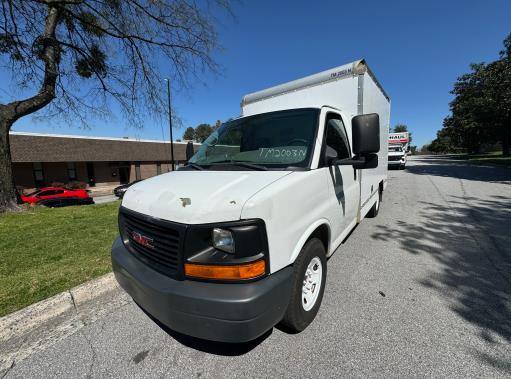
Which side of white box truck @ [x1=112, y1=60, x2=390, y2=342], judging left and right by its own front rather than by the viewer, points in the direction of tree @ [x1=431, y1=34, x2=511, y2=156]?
back

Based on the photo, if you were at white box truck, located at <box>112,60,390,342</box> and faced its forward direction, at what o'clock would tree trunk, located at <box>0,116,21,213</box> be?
The tree trunk is roughly at 3 o'clock from the white box truck.

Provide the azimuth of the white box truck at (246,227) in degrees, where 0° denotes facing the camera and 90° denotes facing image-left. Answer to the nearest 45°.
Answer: approximately 45°

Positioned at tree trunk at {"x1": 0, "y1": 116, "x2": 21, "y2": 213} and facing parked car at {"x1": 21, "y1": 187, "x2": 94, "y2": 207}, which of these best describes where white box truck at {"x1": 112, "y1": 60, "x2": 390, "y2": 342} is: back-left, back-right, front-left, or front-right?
back-right

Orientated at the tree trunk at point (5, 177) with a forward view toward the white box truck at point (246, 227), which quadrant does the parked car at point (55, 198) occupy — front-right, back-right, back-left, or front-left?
back-left

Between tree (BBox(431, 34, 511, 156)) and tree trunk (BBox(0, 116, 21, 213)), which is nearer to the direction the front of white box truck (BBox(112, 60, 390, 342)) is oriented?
the tree trunk

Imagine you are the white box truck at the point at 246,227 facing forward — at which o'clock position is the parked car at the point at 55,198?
The parked car is roughly at 3 o'clock from the white box truck.
